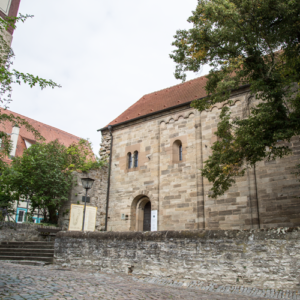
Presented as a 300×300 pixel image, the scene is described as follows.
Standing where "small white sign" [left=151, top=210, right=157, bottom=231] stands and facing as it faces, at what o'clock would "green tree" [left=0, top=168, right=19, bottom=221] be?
The green tree is roughly at 3 o'clock from the small white sign.

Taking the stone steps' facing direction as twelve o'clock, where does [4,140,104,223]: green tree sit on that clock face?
The green tree is roughly at 6 o'clock from the stone steps.

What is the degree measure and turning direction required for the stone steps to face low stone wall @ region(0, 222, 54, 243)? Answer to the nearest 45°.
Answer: approximately 180°

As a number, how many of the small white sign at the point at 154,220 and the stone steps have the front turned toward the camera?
2

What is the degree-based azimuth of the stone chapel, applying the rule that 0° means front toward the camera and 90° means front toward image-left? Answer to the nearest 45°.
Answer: approximately 45°

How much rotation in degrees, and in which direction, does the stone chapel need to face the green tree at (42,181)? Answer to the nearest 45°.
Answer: approximately 45° to its right

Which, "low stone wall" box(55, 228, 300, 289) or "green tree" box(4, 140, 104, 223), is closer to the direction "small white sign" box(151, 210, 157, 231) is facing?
the low stone wall

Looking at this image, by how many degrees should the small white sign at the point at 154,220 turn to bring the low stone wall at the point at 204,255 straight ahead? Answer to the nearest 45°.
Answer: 0° — it already faces it

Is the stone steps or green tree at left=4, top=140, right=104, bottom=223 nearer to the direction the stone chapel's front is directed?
the stone steps

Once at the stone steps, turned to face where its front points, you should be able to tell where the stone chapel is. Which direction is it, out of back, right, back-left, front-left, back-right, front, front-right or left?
left

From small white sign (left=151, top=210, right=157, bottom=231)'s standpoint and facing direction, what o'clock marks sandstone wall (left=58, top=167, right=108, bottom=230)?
The sandstone wall is roughly at 4 o'clock from the small white sign.
